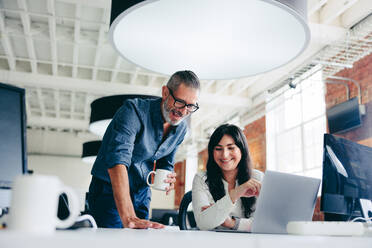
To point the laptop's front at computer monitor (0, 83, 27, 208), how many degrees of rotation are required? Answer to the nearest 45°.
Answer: approximately 90° to its left

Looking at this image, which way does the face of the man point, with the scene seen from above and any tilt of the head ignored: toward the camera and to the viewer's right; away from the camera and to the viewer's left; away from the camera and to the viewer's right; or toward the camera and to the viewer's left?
toward the camera and to the viewer's right

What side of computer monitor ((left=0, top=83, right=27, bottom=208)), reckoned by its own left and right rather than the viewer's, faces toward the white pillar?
left

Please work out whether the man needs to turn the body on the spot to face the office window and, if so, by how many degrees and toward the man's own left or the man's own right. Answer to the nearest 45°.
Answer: approximately 90° to the man's own left

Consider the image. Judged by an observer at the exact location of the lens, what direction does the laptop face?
facing away from the viewer and to the left of the viewer

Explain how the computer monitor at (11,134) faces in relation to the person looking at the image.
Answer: facing the viewer and to the right of the viewer

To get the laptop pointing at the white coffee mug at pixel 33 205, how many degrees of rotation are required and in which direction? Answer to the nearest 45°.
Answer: approximately 90° to its left

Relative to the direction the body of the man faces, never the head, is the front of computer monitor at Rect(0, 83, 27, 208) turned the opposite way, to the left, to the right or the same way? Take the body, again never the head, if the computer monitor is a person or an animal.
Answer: the same way

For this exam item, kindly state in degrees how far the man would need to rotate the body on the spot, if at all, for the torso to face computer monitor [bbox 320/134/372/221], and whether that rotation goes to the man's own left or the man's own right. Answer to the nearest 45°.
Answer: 0° — they already face it
